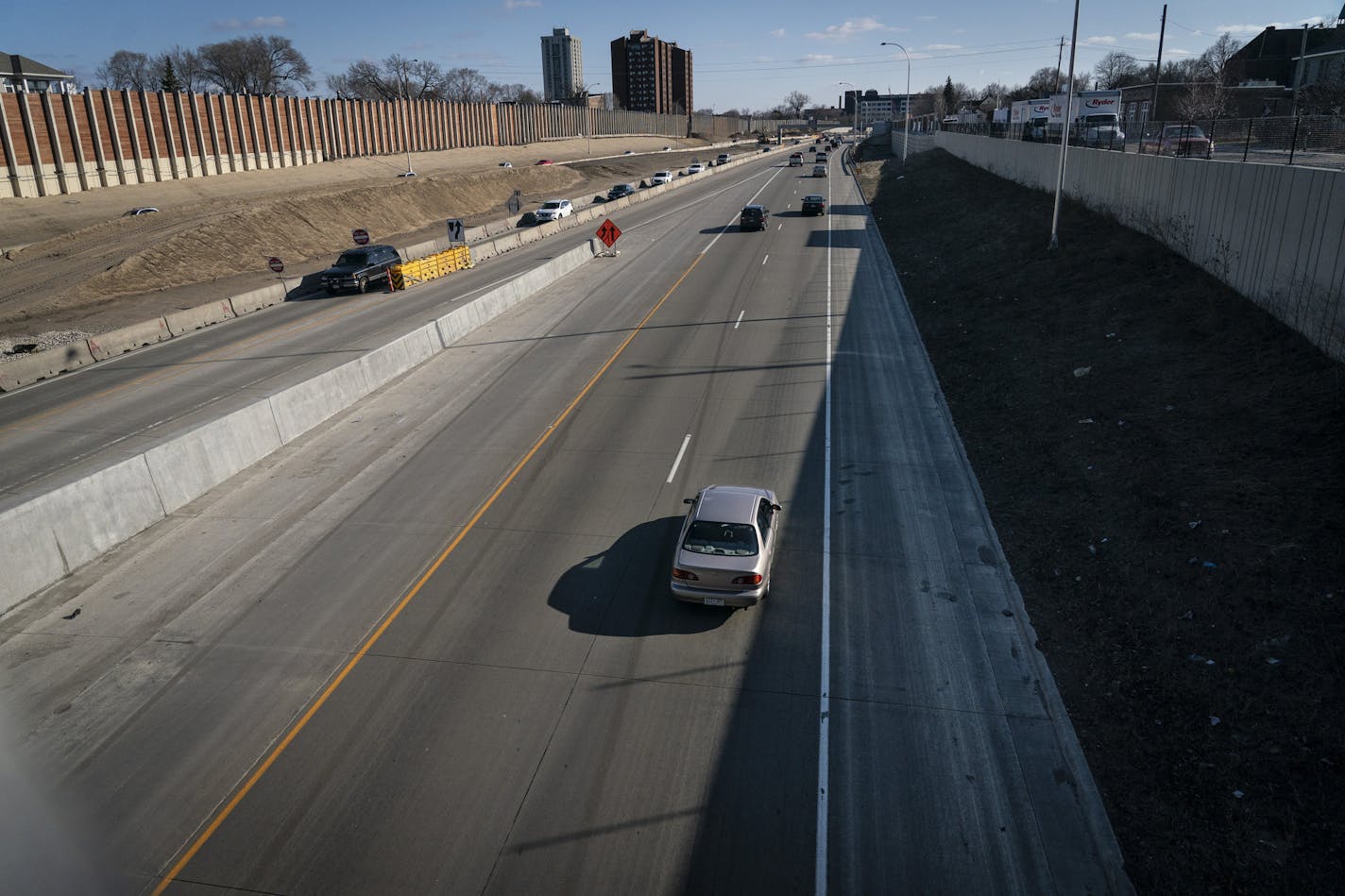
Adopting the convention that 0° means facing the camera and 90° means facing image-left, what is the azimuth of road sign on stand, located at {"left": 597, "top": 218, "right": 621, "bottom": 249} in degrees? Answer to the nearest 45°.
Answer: approximately 0°

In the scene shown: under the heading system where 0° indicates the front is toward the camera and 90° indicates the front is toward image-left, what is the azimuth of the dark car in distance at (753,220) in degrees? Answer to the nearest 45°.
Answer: approximately 180°

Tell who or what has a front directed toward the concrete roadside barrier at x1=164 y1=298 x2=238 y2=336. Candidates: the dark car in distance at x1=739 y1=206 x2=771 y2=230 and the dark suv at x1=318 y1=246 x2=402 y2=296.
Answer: the dark suv

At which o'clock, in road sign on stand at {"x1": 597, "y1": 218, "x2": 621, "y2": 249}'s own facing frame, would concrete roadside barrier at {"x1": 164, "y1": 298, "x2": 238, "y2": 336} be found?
The concrete roadside barrier is roughly at 2 o'clock from the road sign on stand.

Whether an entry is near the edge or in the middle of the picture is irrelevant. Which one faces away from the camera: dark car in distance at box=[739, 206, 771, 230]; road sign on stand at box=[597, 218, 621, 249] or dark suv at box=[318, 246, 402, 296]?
the dark car in distance

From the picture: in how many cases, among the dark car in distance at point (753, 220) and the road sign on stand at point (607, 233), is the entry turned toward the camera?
1

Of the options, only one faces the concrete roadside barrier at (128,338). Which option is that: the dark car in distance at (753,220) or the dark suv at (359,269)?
the dark suv

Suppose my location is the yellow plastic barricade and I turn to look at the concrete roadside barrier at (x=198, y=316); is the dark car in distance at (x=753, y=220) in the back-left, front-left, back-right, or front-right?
back-left

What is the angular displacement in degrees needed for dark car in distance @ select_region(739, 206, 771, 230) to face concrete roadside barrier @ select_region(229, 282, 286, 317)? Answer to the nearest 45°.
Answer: approximately 135° to its left

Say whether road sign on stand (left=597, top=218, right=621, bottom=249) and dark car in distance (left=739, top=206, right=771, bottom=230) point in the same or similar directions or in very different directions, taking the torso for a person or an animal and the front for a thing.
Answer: very different directions
